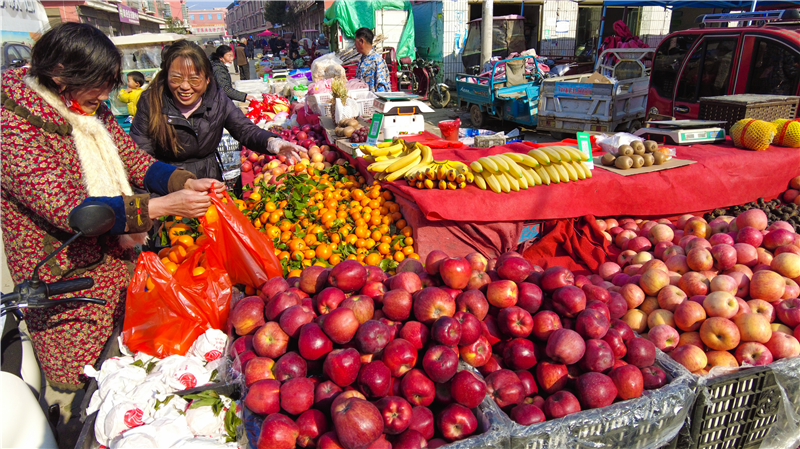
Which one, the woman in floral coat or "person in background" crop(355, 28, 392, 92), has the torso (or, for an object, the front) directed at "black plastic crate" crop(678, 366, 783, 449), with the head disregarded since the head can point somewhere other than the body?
the woman in floral coat

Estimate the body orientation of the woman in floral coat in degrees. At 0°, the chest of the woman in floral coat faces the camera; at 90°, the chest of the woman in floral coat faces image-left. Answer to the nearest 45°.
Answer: approximately 315°

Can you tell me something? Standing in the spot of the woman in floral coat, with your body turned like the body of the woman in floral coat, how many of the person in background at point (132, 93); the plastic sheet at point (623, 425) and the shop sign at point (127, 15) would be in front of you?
1

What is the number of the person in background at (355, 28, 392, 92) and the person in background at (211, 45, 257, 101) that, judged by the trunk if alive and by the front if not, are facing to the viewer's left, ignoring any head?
1

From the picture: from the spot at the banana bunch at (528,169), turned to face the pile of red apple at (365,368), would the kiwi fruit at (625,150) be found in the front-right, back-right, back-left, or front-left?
back-left

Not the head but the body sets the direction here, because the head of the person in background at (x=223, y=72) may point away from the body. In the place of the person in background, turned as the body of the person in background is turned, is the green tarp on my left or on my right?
on my left
